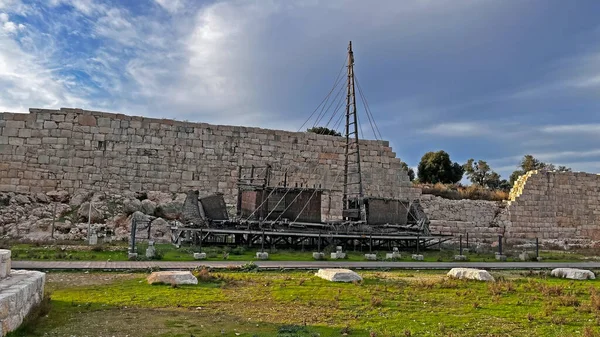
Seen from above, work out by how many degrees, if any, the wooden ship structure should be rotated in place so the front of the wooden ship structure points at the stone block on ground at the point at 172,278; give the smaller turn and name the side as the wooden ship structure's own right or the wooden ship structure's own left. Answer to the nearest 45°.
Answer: approximately 90° to the wooden ship structure's own right

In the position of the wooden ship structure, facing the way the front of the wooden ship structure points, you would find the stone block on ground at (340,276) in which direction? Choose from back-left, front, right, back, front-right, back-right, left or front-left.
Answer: right

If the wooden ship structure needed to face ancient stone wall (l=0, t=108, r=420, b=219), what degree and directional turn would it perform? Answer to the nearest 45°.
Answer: approximately 135° to its left

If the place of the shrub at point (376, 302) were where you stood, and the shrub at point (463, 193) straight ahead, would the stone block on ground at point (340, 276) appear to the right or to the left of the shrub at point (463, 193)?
left

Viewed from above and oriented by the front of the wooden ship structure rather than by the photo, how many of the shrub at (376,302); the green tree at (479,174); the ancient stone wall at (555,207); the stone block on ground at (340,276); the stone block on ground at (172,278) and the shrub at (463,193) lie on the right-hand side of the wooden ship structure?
3

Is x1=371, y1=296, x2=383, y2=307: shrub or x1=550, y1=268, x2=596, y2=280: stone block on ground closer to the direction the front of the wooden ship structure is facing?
the stone block on ground

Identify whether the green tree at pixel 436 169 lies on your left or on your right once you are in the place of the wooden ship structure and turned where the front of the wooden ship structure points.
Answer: on your left

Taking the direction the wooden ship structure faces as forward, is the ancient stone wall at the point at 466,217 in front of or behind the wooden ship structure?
in front

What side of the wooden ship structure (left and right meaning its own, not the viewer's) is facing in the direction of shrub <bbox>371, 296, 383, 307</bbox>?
right

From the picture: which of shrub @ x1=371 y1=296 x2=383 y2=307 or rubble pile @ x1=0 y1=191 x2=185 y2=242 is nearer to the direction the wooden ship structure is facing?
the shrub

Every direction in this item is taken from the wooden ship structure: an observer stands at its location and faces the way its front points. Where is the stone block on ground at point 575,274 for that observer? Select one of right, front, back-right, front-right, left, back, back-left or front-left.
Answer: front-right

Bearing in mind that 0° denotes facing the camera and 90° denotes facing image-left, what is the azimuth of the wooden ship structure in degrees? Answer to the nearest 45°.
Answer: approximately 270°
